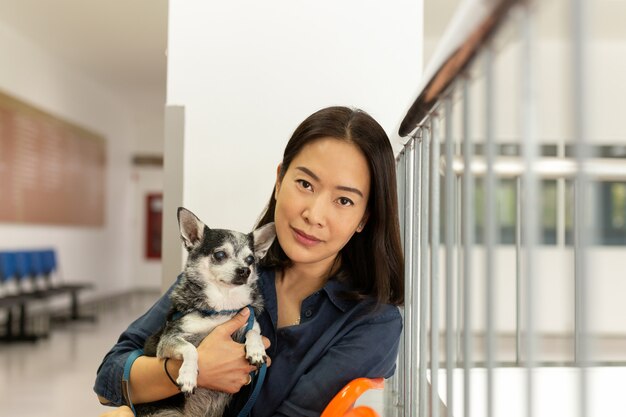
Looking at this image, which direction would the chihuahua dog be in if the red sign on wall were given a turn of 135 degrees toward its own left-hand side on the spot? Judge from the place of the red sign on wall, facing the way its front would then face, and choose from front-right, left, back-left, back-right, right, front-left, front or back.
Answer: back-right

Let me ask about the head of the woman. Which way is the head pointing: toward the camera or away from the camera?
toward the camera

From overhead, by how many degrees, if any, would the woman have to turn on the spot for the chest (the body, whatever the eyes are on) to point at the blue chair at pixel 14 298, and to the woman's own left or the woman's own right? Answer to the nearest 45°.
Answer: approximately 135° to the woman's own right

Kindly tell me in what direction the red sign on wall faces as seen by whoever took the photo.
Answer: facing the viewer

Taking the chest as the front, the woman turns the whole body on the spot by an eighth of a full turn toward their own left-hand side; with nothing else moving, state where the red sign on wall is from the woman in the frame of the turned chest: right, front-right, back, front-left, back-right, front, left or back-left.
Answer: back-left

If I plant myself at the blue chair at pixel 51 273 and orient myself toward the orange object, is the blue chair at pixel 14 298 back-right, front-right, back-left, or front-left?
front-right

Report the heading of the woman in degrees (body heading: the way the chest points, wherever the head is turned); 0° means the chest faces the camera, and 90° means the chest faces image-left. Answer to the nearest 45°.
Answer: approximately 0°

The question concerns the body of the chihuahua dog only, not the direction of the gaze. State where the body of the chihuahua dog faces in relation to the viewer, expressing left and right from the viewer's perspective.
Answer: facing the viewer and to the right of the viewer

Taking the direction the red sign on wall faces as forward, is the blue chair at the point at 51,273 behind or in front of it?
in front

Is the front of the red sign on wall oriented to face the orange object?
yes
